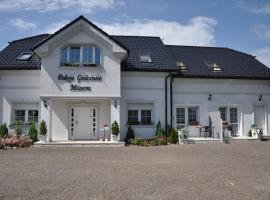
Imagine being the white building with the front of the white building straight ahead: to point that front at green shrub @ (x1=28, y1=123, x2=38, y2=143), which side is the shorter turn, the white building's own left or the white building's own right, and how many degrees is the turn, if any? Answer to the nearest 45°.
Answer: approximately 90° to the white building's own right

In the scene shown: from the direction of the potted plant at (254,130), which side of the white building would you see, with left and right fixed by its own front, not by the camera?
left

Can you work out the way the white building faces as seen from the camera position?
facing the viewer

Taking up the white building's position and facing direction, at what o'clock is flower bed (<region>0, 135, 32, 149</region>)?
The flower bed is roughly at 2 o'clock from the white building.

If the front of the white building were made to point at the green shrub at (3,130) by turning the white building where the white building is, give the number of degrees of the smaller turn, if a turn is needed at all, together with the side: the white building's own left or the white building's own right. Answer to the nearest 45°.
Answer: approximately 90° to the white building's own right

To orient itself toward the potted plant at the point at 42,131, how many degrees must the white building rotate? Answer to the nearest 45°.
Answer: approximately 45° to its right
